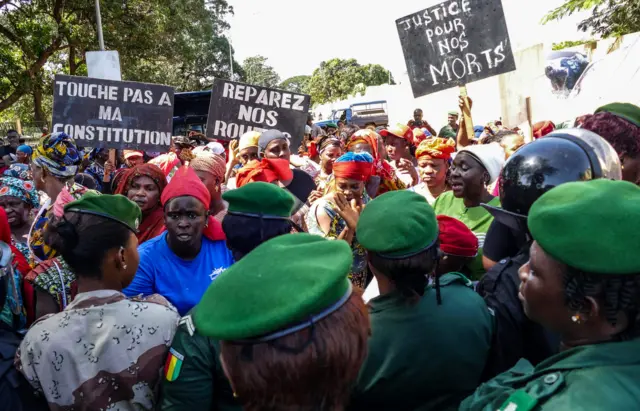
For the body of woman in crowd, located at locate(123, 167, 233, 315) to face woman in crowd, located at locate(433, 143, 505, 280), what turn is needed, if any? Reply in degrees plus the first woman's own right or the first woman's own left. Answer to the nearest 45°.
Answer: approximately 90° to the first woman's own left

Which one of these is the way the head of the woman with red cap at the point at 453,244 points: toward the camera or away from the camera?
away from the camera

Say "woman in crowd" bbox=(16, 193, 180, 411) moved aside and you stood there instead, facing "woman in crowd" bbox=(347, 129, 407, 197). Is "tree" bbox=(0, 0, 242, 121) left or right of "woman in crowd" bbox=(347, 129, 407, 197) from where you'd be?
left

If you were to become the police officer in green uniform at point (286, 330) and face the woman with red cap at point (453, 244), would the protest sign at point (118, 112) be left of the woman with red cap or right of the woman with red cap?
left

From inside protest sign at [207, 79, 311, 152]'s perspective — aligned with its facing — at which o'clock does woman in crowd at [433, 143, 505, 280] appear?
The woman in crowd is roughly at 11 o'clock from the protest sign.

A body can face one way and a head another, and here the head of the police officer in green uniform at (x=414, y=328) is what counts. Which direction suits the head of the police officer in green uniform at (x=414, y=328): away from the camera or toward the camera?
away from the camera

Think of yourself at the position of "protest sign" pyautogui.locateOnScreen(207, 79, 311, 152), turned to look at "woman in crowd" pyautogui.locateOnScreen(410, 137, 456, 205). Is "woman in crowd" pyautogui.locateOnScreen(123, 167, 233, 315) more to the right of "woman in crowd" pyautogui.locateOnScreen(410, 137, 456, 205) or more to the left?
right

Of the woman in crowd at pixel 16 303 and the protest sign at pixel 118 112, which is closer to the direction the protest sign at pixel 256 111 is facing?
the woman in crowd

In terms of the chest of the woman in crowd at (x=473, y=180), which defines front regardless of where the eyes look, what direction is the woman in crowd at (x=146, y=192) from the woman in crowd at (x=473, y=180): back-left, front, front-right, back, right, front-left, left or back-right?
front-right

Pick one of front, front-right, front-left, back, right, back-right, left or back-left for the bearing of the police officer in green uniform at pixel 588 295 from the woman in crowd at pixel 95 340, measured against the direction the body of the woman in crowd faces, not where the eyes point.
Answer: right

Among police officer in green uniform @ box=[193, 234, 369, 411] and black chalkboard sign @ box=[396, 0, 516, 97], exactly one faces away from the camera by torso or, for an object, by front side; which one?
the police officer in green uniform

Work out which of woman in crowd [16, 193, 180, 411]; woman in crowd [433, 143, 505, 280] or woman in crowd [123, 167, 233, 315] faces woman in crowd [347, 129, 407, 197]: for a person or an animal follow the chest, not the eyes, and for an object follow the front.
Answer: woman in crowd [16, 193, 180, 411]

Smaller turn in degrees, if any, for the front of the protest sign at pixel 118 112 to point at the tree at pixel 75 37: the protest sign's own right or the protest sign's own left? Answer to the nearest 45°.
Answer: approximately 180°
